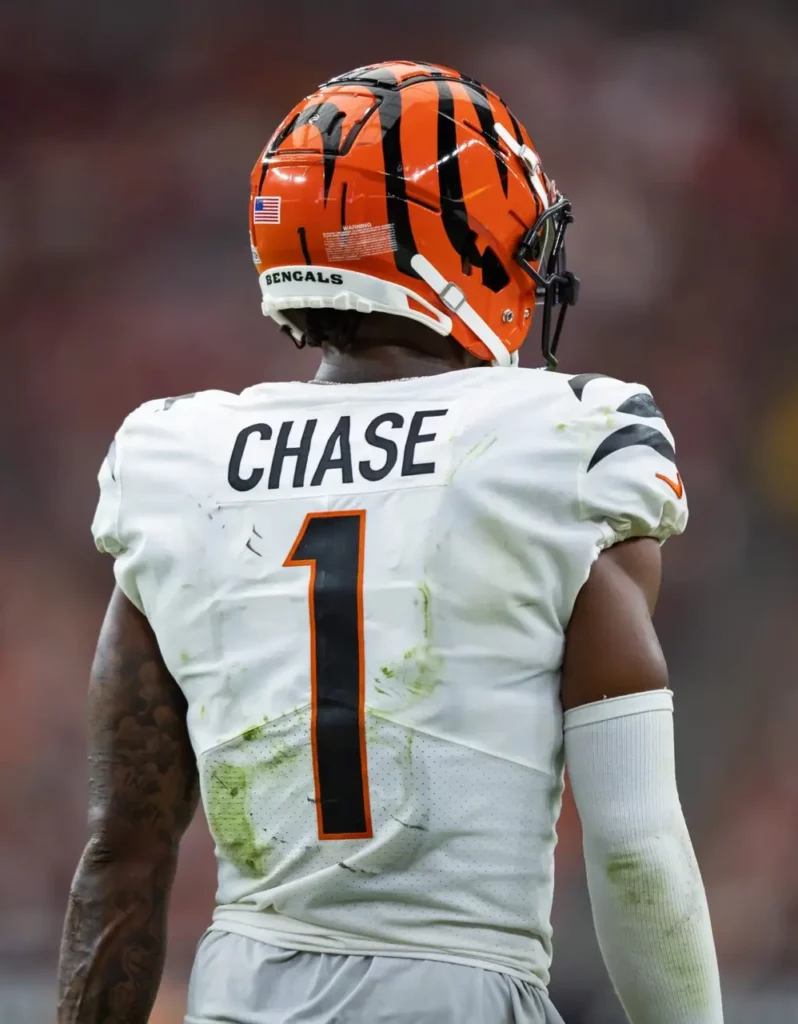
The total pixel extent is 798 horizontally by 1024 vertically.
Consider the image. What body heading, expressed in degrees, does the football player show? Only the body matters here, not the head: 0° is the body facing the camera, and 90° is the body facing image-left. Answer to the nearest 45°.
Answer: approximately 225°

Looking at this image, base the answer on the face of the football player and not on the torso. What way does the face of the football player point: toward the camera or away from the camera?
away from the camera
